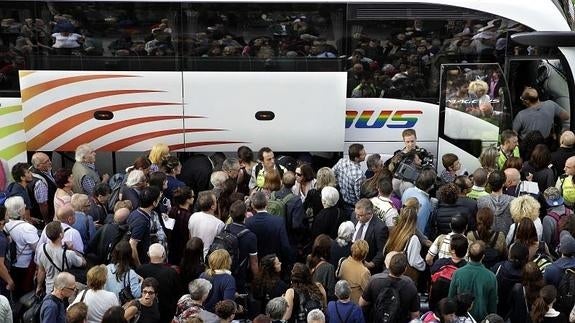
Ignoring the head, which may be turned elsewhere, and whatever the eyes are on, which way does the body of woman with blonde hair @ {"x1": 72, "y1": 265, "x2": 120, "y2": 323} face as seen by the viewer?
away from the camera

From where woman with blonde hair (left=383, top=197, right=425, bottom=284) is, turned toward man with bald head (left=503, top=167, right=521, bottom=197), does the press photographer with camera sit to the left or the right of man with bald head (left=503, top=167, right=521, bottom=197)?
left

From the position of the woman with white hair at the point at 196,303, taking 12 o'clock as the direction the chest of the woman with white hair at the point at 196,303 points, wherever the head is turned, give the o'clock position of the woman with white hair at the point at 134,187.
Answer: the woman with white hair at the point at 134,187 is roughly at 10 o'clock from the woman with white hair at the point at 196,303.

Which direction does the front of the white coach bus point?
to the viewer's right

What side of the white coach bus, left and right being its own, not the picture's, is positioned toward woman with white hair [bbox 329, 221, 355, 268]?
right

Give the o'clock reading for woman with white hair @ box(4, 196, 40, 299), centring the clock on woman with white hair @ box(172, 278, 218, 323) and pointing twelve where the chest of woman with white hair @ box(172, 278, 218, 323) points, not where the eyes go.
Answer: woman with white hair @ box(4, 196, 40, 299) is roughly at 9 o'clock from woman with white hair @ box(172, 278, 218, 323).

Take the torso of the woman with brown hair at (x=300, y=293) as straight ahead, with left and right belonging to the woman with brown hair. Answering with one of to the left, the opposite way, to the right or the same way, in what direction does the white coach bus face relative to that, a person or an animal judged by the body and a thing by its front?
to the right

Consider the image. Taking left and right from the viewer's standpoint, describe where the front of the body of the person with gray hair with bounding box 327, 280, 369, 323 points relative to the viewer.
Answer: facing away from the viewer

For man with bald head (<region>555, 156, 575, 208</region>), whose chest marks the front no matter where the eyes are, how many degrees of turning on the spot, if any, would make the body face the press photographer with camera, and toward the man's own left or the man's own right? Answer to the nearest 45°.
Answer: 0° — they already face them

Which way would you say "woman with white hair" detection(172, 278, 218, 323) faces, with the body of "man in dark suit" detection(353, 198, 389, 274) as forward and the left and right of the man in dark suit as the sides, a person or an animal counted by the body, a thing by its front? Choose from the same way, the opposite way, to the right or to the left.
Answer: the opposite way

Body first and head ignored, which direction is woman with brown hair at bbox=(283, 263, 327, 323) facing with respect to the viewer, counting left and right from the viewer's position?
facing away from the viewer

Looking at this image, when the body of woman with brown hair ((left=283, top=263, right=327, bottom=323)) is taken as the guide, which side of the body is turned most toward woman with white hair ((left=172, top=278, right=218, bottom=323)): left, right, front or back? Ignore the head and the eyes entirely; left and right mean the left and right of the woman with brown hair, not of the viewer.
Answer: left
